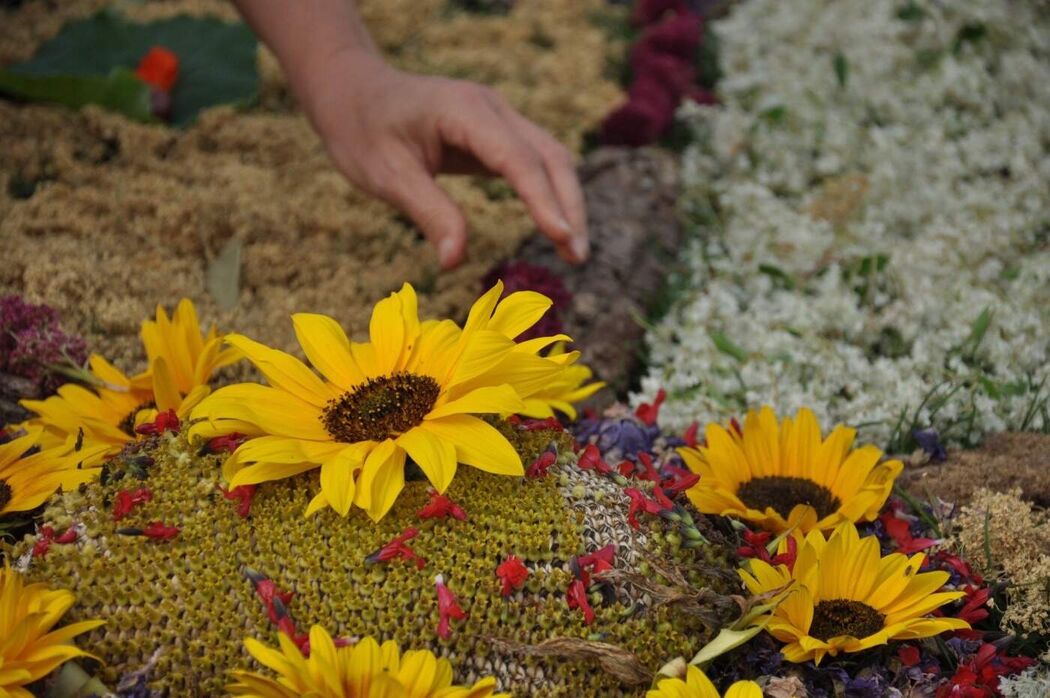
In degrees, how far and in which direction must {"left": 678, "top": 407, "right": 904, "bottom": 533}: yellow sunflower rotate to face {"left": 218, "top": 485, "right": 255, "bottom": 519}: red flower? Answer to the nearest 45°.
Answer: approximately 45° to its right

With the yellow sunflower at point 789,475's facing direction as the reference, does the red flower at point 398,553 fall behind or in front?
in front

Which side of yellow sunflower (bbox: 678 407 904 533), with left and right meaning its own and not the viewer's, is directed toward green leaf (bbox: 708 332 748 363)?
back

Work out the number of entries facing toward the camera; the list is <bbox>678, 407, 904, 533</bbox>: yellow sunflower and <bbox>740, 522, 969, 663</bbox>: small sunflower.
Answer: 2

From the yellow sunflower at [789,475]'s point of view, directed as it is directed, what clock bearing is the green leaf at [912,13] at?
The green leaf is roughly at 6 o'clock from the yellow sunflower.

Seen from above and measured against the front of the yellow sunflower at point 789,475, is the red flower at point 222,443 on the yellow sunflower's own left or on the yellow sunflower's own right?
on the yellow sunflower's own right

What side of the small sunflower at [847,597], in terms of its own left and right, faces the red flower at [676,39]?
back

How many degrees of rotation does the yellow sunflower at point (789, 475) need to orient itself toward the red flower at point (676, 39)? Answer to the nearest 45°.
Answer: approximately 180°

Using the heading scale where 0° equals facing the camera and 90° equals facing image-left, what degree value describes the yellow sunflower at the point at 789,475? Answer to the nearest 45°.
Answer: approximately 0°

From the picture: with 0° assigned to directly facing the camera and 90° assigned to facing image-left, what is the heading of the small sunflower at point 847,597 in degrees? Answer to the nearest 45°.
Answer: approximately 0°
